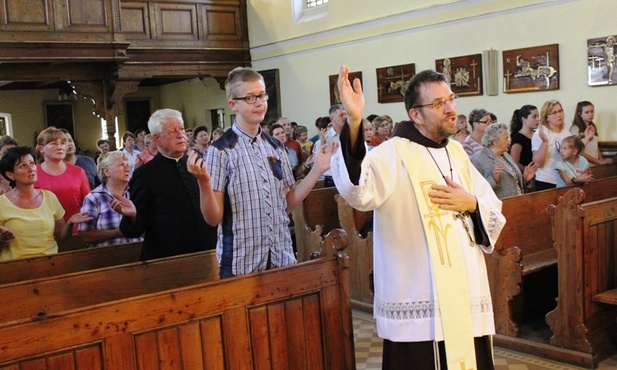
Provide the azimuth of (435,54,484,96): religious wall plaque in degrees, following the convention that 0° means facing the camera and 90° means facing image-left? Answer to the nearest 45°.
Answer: approximately 45°

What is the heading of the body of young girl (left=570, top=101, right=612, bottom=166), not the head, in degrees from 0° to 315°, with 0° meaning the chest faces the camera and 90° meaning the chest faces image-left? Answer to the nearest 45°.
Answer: approximately 315°

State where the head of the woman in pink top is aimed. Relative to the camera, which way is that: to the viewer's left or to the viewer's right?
to the viewer's right

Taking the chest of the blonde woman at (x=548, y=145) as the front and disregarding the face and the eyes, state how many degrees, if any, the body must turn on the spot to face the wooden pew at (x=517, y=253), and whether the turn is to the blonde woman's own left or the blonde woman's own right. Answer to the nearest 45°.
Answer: approximately 45° to the blonde woman's own right

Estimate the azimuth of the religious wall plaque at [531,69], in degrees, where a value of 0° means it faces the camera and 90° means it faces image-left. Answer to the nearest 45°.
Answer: approximately 45°

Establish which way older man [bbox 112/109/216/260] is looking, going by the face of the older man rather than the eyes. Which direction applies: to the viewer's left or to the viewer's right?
to the viewer's right

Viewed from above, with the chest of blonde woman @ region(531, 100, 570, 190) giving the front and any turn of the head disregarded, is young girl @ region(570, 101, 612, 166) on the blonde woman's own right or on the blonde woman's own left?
on the blonde woman's own left

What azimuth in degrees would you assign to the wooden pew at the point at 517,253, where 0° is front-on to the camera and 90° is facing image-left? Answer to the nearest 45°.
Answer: approximately 315°
